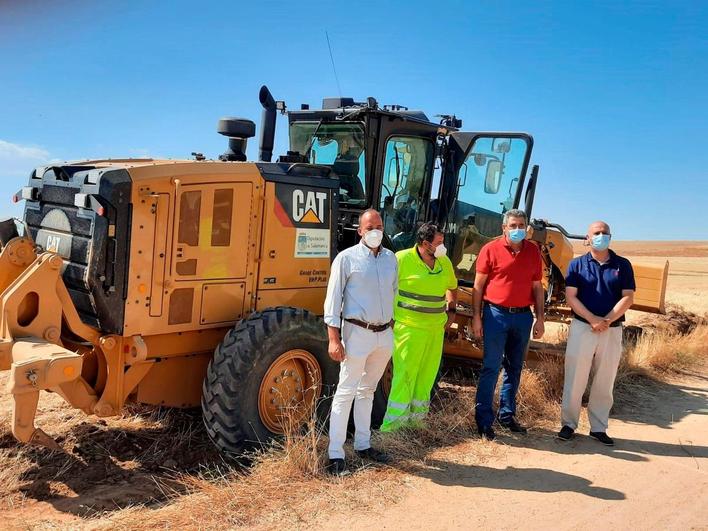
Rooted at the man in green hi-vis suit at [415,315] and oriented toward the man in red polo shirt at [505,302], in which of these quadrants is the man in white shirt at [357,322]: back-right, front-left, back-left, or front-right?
back-right

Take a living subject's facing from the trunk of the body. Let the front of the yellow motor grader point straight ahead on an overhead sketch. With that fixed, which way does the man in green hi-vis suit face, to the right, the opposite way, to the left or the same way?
to the right

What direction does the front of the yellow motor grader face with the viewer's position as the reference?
facing away from the viewer and to the right of the viewer

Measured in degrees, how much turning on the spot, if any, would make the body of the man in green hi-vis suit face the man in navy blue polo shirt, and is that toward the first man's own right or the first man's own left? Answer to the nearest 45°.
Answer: approximately 45° to the first man's own left

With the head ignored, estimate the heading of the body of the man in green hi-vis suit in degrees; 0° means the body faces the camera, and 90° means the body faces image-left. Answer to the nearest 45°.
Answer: approximately 315°

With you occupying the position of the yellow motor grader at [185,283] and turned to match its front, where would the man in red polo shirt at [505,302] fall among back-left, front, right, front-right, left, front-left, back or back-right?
front-right

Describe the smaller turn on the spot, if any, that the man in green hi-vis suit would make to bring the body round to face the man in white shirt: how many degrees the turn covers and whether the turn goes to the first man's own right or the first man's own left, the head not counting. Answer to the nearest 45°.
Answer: approximately 90° to the first man's own right

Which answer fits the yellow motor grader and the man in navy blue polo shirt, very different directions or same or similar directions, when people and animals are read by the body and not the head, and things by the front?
very different directions

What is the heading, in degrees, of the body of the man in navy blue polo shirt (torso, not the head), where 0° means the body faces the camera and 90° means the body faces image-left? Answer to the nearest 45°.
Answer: approximately 0°

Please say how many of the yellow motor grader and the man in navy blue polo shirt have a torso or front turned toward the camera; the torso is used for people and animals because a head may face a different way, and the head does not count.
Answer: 1
